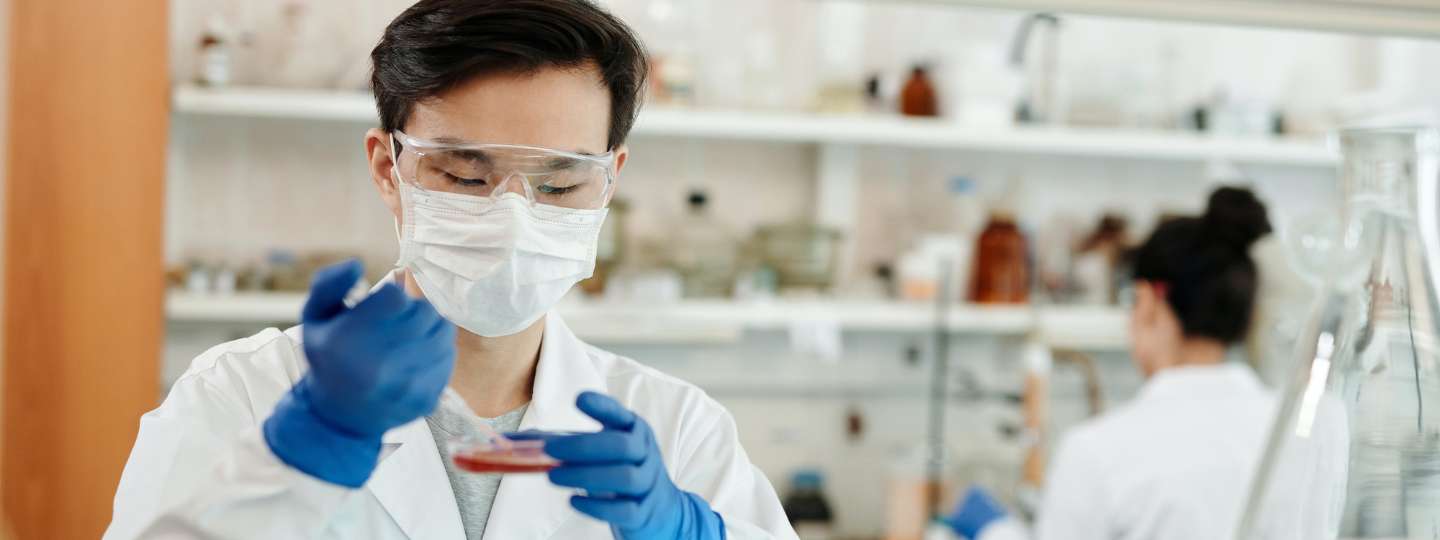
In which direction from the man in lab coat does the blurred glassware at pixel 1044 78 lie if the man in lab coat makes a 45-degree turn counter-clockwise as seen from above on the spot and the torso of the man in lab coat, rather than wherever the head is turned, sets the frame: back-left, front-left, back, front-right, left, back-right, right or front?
left

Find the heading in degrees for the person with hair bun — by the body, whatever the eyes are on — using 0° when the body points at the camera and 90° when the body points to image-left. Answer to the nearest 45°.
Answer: approximately 135°

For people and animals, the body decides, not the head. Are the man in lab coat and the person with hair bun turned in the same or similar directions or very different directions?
very different directions

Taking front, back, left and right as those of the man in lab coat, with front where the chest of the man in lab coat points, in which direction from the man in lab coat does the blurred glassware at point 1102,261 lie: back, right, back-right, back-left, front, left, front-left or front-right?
back-left

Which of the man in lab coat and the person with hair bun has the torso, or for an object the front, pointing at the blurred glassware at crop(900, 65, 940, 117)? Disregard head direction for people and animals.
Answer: the person with hair bun

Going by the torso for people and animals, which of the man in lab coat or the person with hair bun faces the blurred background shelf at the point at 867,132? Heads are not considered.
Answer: the person with hair bun

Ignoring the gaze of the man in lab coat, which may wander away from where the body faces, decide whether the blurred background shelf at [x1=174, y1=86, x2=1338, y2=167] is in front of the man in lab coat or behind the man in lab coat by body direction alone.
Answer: behind

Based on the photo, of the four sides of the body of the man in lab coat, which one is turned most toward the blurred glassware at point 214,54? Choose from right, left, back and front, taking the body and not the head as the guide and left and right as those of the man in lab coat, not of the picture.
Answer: back

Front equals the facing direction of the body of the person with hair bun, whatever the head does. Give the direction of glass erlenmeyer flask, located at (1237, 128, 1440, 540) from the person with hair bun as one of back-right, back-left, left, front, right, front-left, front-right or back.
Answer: back-left

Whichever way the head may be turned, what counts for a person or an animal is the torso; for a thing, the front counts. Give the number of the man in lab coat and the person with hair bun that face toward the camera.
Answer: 1
